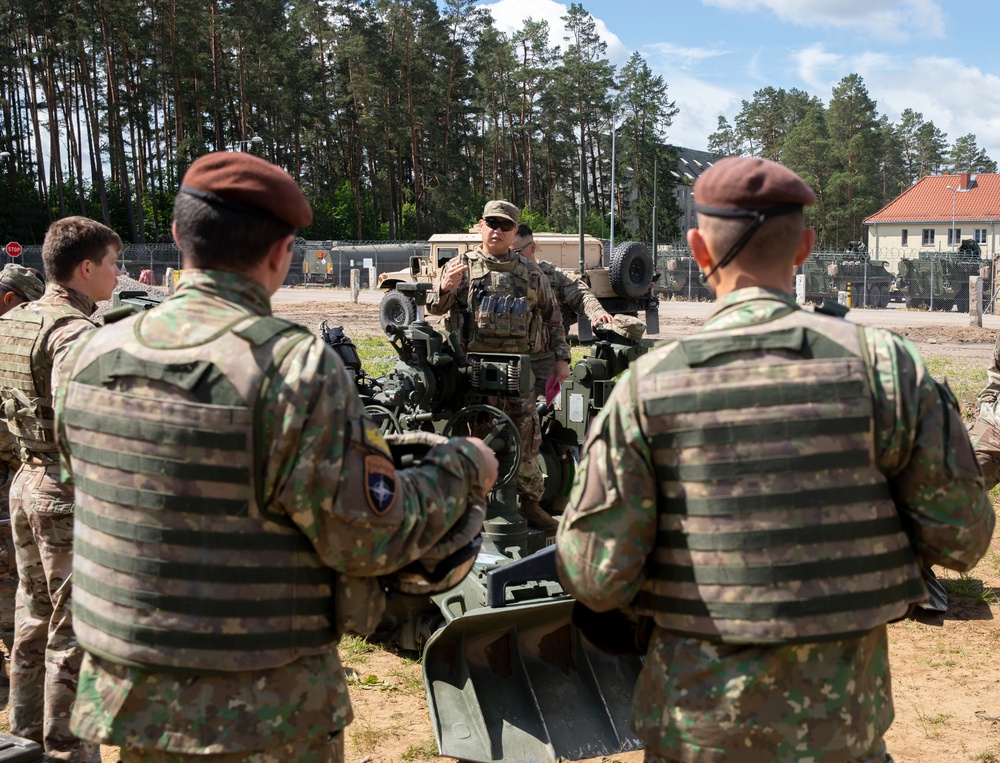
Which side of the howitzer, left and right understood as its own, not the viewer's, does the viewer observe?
back

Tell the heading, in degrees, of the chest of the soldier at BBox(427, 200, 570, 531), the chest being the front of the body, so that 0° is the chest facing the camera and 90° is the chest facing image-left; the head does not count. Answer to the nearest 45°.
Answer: approximately 0°

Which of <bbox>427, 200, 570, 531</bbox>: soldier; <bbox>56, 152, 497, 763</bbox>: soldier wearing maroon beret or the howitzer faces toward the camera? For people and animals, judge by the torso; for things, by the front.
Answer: the soldier

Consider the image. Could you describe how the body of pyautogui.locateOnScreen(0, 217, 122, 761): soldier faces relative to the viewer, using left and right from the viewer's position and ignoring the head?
facing away from the viewer and to the right of the viewer

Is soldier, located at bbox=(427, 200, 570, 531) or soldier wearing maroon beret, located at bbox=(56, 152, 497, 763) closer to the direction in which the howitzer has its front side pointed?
the soldier

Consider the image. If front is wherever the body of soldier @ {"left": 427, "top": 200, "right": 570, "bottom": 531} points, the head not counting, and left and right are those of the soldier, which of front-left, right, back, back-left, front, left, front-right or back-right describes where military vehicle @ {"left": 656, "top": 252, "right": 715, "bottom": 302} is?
back

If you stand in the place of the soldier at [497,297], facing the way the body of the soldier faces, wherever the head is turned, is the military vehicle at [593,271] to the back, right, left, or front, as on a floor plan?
back

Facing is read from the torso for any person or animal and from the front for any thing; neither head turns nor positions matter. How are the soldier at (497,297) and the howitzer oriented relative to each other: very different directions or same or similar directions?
very different directions

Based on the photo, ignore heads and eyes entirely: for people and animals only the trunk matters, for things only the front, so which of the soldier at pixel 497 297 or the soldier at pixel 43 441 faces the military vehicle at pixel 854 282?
the soldier at pixel 43 441

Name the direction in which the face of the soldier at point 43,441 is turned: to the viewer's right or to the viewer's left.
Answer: to the viewer's right

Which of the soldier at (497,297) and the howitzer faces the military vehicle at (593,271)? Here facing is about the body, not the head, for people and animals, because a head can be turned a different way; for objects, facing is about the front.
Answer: the howitzer

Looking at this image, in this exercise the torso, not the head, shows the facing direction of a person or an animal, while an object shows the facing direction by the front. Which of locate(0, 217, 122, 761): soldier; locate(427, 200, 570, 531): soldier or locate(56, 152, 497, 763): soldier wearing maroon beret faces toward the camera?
locate(427, 200, 570, 531): soldier
